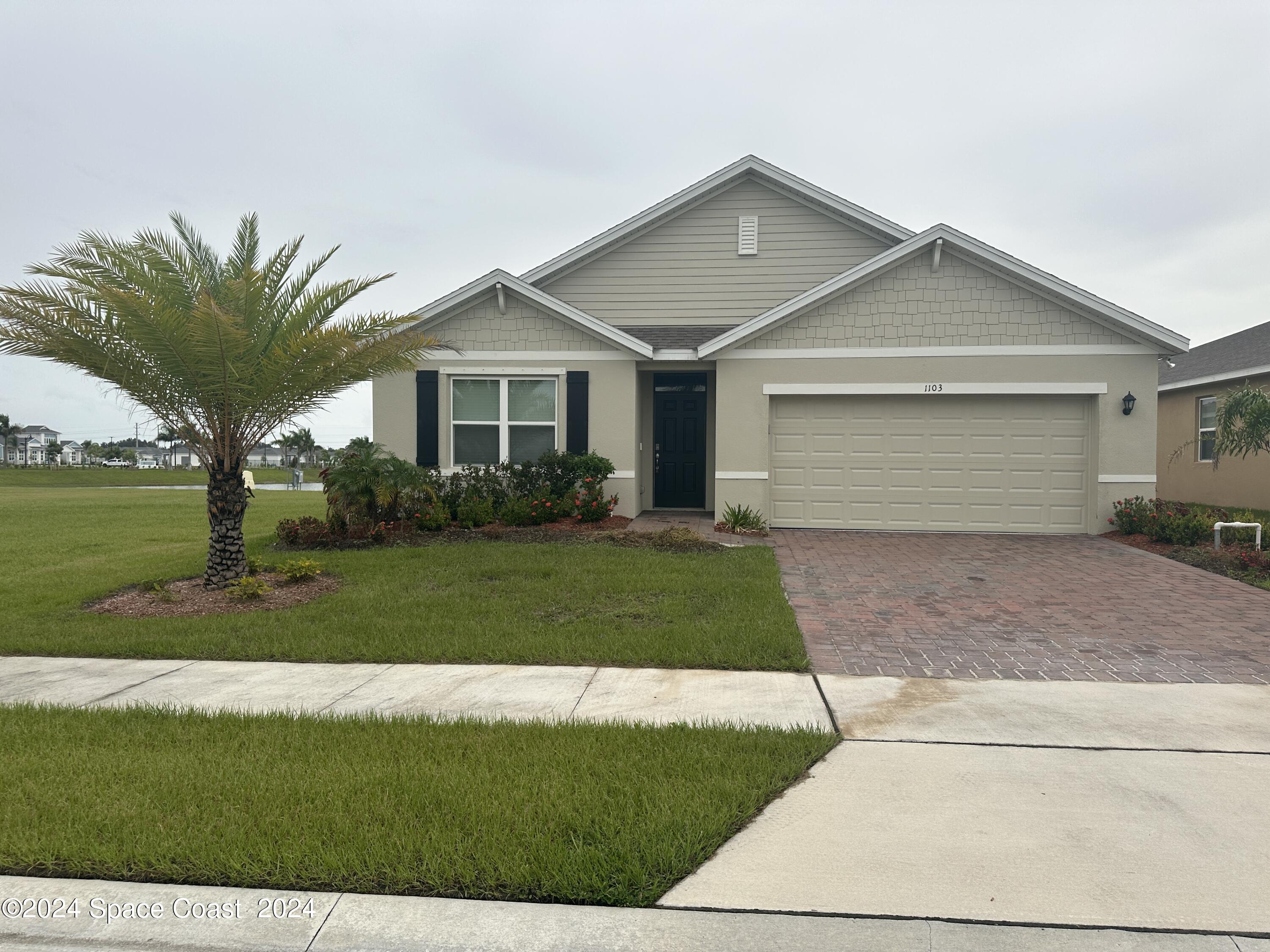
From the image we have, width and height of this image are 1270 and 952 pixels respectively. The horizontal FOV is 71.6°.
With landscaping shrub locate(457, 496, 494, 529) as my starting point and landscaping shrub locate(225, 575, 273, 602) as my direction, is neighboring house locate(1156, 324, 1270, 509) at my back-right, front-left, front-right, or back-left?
back-left

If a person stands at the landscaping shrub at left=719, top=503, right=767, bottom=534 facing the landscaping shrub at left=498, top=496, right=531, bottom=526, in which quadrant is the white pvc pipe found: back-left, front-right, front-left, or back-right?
back-left

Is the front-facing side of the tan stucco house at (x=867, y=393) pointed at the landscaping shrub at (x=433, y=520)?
no

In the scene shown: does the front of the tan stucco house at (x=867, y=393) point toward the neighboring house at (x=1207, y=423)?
no

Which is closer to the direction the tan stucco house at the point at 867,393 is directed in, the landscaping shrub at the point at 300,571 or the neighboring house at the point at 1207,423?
the landscaping shrub

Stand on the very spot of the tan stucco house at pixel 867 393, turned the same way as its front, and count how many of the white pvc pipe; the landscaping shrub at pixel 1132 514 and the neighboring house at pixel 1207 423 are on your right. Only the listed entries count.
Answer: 0

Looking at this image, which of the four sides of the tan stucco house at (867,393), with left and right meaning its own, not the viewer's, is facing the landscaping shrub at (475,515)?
front

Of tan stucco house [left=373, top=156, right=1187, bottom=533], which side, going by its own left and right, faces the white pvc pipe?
left

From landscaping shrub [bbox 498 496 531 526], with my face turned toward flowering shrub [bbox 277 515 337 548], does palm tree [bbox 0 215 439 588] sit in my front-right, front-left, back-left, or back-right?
front-left

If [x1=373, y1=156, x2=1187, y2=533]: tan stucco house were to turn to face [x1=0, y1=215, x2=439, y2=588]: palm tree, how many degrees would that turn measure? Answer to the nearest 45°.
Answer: approximately 45° to its right

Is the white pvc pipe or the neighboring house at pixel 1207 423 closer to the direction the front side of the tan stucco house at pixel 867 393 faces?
the white pvc pipe

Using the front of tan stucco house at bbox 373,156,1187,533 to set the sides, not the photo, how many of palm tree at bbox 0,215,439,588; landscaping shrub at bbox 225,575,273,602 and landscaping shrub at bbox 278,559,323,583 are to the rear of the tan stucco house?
0

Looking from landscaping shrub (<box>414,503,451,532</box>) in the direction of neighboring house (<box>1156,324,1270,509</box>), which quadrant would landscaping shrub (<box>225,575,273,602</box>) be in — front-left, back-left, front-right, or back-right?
back-right

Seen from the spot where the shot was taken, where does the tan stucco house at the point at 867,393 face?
facing the viewer

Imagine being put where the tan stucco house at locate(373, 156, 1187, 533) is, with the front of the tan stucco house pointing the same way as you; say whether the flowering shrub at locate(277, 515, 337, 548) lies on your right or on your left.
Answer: on your right

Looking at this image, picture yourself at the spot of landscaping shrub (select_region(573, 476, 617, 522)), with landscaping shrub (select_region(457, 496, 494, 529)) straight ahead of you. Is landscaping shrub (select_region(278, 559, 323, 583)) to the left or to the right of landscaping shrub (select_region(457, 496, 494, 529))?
left
